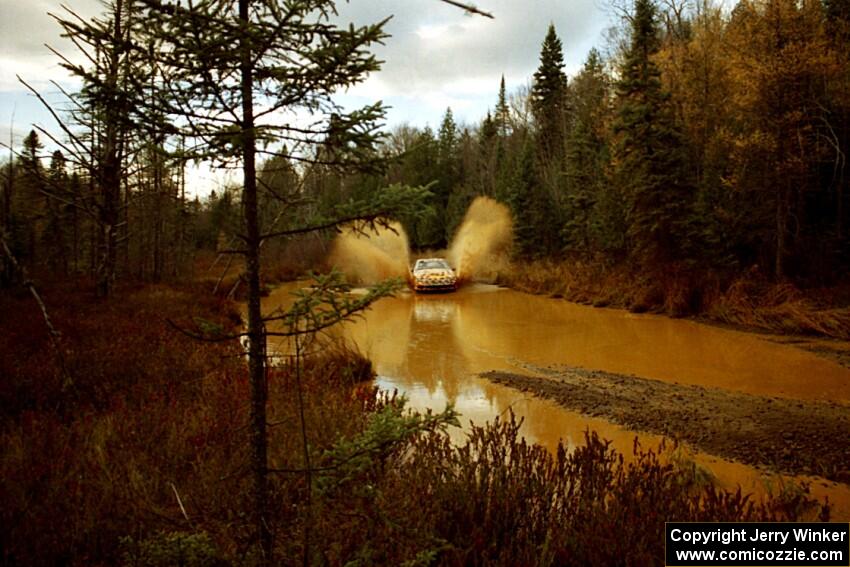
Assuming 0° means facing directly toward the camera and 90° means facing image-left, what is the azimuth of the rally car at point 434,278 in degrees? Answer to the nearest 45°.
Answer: approximately 0°

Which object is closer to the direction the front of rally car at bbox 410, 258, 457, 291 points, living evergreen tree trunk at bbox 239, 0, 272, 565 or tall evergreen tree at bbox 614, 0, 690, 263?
the living evergreen tree trunk

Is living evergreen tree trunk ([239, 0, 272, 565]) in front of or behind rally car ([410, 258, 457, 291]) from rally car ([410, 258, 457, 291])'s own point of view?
in front

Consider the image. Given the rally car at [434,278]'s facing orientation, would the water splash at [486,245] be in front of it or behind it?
behind

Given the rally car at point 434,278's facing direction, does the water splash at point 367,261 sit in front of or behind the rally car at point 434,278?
behind

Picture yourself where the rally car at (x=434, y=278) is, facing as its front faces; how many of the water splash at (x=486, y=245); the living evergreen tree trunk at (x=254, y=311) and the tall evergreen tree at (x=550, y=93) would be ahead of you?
1

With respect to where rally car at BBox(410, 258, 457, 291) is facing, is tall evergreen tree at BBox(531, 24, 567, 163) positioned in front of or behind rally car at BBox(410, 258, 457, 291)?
behind
